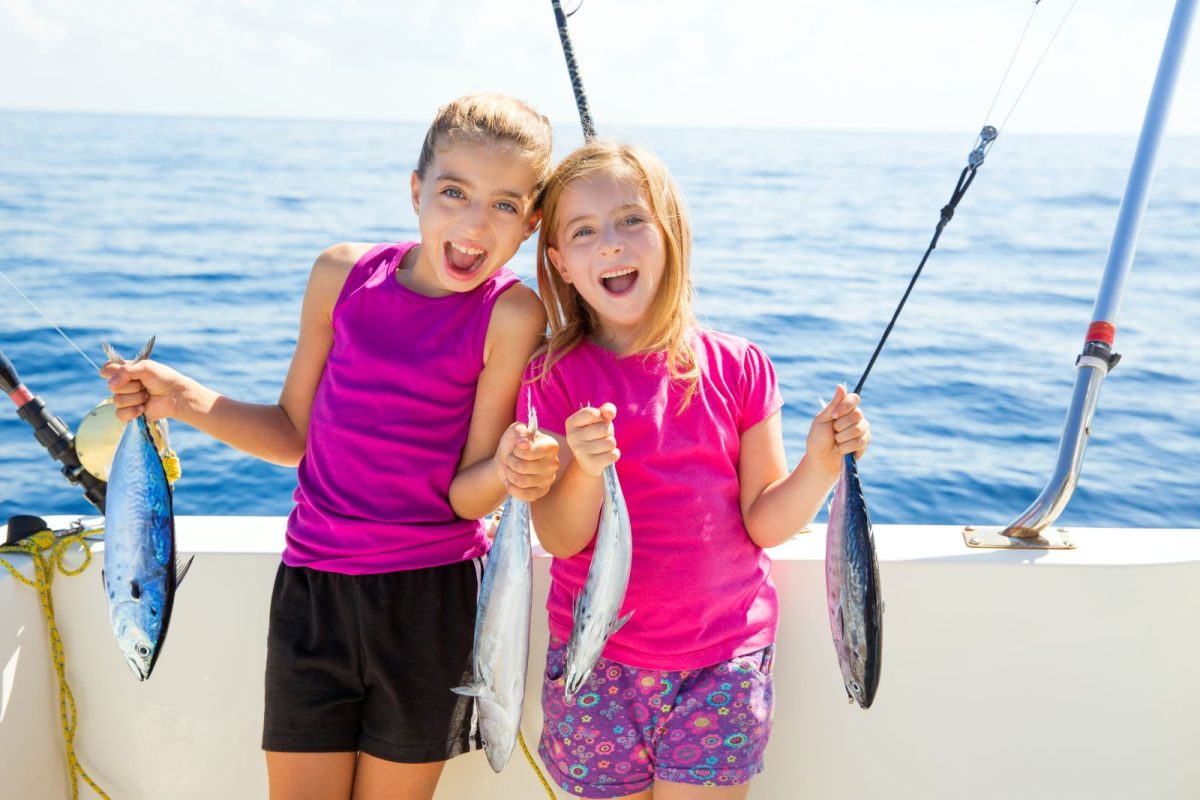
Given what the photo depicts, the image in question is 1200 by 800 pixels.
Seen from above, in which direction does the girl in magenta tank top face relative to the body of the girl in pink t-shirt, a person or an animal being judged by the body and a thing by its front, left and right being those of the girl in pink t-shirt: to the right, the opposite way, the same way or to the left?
the same way

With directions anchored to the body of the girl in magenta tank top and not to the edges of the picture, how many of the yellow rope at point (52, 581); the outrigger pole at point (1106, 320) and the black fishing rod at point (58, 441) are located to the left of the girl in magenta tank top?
1

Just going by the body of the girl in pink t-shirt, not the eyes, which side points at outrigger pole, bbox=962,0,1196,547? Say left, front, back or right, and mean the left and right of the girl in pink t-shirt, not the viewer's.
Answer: left

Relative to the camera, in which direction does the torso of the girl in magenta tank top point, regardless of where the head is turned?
toward the camera

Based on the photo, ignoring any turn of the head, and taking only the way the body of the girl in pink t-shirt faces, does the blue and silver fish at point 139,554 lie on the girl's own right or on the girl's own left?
on the girl's own right

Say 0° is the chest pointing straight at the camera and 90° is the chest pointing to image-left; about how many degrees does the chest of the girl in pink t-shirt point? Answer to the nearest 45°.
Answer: approximately 0°

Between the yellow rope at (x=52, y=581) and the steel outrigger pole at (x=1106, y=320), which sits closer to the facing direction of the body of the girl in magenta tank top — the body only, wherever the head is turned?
the steel outrigger pole

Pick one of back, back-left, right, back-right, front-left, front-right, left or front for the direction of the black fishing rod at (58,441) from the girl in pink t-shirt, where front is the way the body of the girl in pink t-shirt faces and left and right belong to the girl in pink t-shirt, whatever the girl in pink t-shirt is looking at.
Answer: right

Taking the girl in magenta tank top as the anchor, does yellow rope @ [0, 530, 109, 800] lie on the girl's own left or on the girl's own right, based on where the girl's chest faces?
on the girl's own right

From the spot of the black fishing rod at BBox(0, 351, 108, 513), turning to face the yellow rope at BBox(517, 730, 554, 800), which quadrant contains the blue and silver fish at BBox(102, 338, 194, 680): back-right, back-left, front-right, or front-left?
front-right

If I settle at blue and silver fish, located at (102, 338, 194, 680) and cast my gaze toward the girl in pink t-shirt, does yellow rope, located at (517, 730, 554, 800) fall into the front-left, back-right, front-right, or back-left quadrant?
front-left

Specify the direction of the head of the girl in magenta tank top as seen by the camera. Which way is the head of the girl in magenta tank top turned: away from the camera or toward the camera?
toward the camera

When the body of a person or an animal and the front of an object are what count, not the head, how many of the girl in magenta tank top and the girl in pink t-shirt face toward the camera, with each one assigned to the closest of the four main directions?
2

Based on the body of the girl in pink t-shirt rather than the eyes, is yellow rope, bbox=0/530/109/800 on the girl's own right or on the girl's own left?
on the girl's own right
